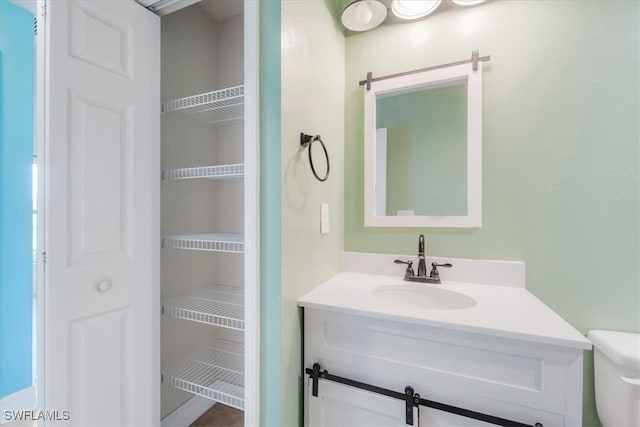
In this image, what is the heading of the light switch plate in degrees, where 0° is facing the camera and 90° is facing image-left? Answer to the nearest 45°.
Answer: approximately 315°

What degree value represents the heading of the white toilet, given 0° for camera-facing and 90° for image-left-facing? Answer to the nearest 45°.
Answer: approximately 0°

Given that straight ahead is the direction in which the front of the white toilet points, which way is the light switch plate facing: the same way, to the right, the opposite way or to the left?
to the left
